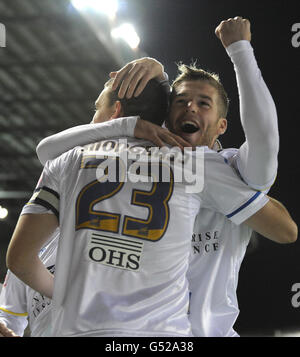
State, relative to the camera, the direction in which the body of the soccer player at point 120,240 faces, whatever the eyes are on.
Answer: away from the camera

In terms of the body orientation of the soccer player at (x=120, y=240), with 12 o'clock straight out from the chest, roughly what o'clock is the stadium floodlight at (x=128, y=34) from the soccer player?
The stadium floodlight is roughly at 12 o'clock from the soccer player.

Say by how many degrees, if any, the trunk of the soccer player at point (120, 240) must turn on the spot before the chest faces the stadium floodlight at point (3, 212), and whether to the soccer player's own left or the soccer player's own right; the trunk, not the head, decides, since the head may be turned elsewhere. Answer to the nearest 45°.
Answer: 0° — they already face it
